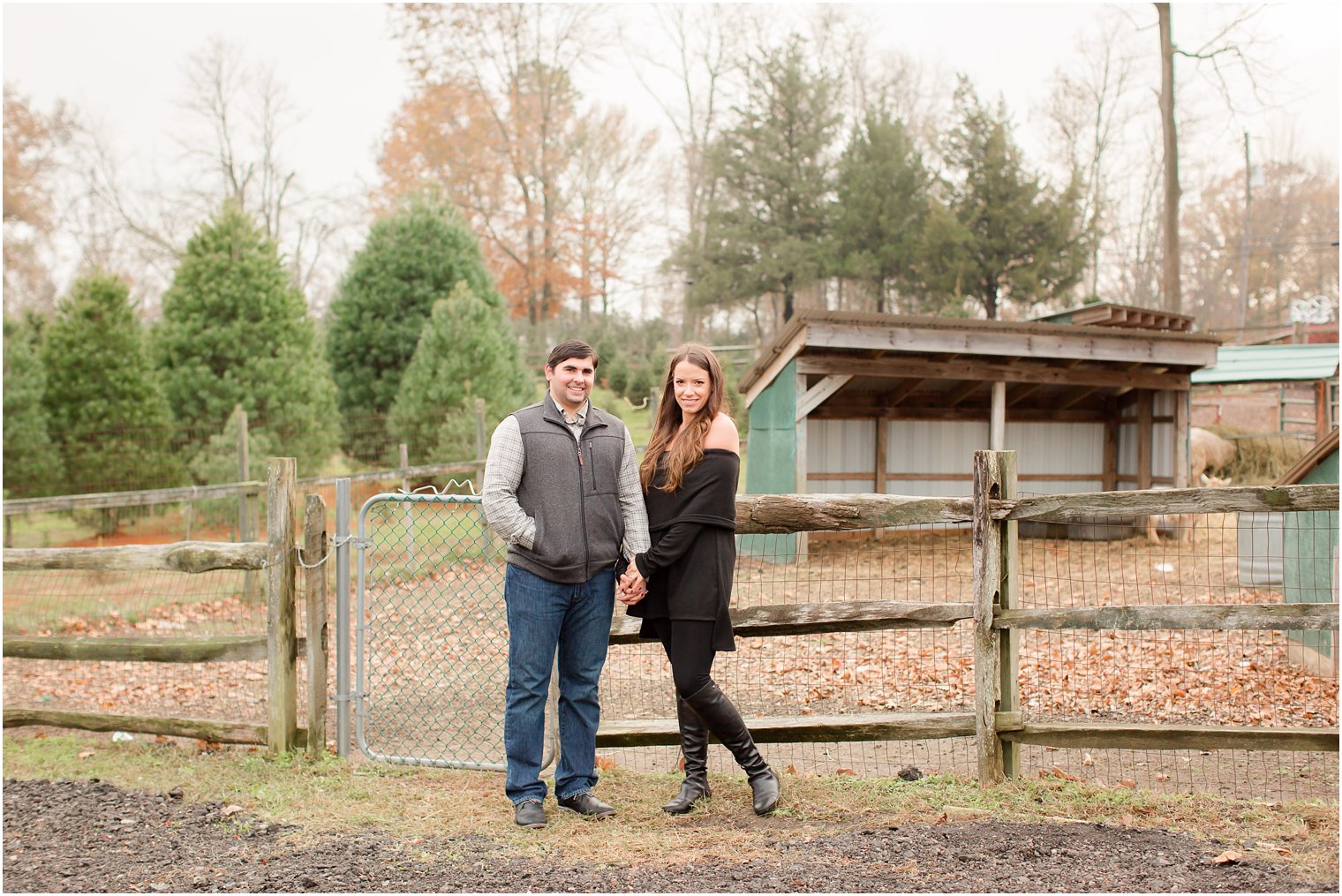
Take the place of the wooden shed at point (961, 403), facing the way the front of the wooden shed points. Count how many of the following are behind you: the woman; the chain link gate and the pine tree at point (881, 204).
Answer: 1

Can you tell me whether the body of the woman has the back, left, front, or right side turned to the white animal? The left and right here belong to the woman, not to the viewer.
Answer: back

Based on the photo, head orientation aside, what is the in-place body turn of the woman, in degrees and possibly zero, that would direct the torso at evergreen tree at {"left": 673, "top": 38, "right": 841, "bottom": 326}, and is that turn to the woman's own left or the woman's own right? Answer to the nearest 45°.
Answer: approximately 135° to the woman's own right

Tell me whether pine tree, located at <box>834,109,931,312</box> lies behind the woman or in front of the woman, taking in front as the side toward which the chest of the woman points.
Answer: behind

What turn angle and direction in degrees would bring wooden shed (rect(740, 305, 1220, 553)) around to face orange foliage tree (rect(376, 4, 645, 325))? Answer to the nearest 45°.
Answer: approximately 135° to its right

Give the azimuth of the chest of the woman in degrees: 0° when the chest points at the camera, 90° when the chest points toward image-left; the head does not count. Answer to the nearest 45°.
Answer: approximately 45°

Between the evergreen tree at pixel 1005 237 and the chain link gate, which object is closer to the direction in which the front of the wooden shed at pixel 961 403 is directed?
the chain link gate

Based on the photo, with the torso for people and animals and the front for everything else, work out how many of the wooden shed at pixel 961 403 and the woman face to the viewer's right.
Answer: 0

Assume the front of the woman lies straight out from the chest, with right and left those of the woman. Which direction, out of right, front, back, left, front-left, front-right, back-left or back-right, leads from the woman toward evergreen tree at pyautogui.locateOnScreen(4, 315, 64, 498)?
right

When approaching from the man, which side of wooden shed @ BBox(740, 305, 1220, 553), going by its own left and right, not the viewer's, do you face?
front

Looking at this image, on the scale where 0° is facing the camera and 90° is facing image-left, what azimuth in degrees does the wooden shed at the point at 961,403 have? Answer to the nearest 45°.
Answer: approximately 0°
